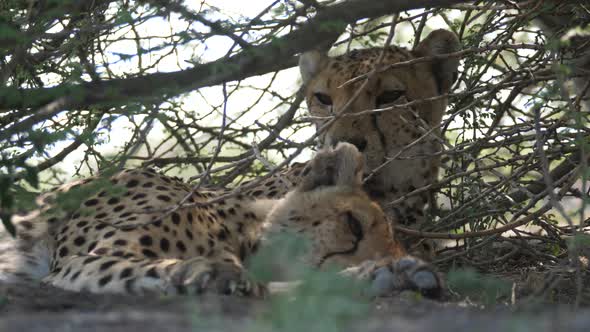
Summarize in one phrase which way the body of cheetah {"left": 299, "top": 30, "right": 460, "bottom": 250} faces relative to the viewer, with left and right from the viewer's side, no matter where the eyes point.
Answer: facing the viewer and to the left of the viewer
